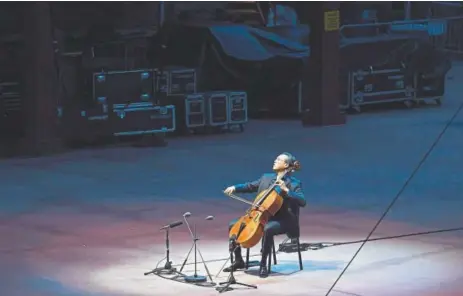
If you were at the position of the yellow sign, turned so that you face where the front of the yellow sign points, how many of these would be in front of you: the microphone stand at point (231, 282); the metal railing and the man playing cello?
2

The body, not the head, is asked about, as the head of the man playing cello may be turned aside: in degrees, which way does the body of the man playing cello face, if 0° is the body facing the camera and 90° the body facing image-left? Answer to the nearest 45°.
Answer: approximately 45°

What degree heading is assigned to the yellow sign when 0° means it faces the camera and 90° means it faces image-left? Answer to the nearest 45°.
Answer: approximately 0°

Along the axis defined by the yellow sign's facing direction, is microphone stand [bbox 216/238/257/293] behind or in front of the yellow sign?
in front

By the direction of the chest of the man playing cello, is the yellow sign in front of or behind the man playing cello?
behind
